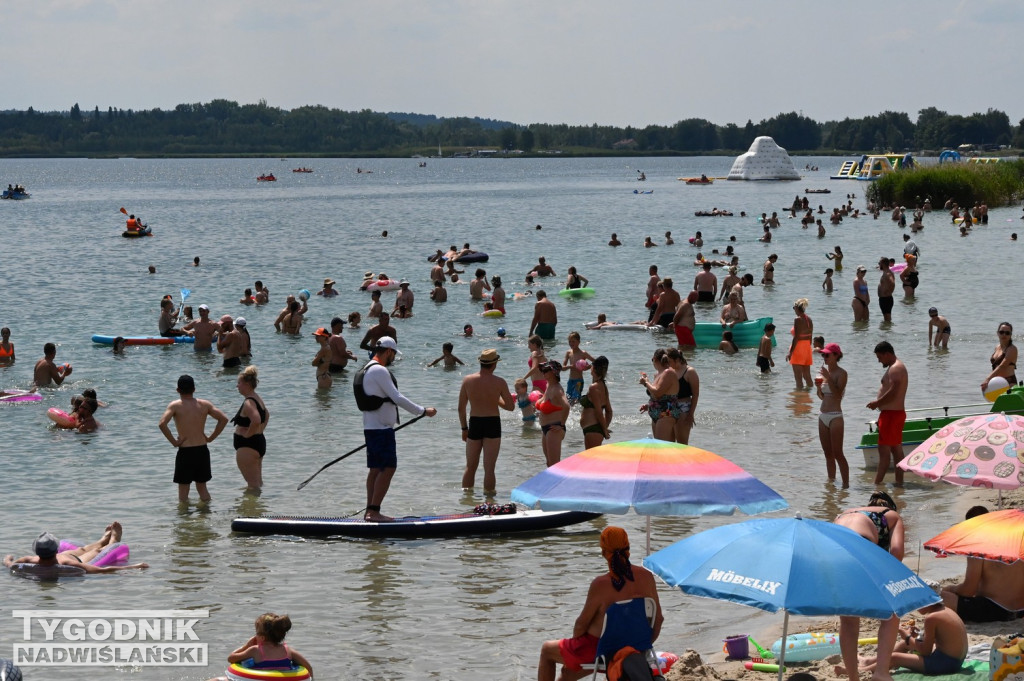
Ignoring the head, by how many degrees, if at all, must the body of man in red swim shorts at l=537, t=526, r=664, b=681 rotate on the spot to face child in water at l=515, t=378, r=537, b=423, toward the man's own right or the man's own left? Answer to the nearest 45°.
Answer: approximately 45° to the man's own right

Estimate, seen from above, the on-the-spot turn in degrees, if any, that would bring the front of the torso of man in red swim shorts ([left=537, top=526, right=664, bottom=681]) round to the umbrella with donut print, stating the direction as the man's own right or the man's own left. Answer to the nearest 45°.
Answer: approximately 90° to the man's own right

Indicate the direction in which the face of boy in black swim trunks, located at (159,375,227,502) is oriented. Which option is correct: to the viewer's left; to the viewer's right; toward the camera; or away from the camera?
away from the camera

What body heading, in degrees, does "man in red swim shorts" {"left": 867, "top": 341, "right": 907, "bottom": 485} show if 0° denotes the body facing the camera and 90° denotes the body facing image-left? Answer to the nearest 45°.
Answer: approximately 90°

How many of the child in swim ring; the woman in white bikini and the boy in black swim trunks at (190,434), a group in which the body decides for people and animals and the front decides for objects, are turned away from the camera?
2

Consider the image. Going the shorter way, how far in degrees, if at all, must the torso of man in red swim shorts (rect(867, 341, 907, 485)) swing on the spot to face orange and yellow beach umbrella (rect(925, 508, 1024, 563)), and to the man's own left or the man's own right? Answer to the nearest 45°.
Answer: approximately 90° to the man's own left

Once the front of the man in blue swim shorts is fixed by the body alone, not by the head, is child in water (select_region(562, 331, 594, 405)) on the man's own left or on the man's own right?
on the man's own left

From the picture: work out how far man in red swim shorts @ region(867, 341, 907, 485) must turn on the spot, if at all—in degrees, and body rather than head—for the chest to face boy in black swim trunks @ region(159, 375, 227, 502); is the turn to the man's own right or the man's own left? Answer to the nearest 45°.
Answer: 0° — they already face them

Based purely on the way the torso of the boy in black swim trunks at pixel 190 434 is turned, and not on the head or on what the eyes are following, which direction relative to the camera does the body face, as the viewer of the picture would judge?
away from the camera

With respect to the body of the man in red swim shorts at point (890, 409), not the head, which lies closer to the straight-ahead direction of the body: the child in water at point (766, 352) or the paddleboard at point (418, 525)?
the paddleboard

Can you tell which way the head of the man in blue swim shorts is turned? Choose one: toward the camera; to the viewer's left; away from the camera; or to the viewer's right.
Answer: to the viewer's right

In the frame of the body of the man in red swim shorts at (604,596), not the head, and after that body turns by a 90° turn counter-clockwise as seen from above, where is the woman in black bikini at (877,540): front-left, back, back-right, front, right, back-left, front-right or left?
back

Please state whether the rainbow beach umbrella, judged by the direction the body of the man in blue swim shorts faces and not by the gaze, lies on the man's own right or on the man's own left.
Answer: on the man's own right
